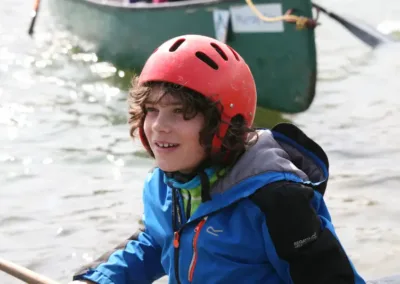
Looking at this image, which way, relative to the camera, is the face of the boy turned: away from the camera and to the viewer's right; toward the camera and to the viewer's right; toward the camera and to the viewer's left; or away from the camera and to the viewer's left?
toward the camera and to the viewer's left

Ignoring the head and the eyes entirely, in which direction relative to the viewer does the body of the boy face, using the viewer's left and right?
facing the viewer and to the left of the viewer

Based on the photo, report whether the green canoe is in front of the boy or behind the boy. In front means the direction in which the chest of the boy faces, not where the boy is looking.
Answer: behind

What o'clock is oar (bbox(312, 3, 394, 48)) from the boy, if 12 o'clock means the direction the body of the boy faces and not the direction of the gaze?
The oar is roughly at 5 o'clock from the boy.
